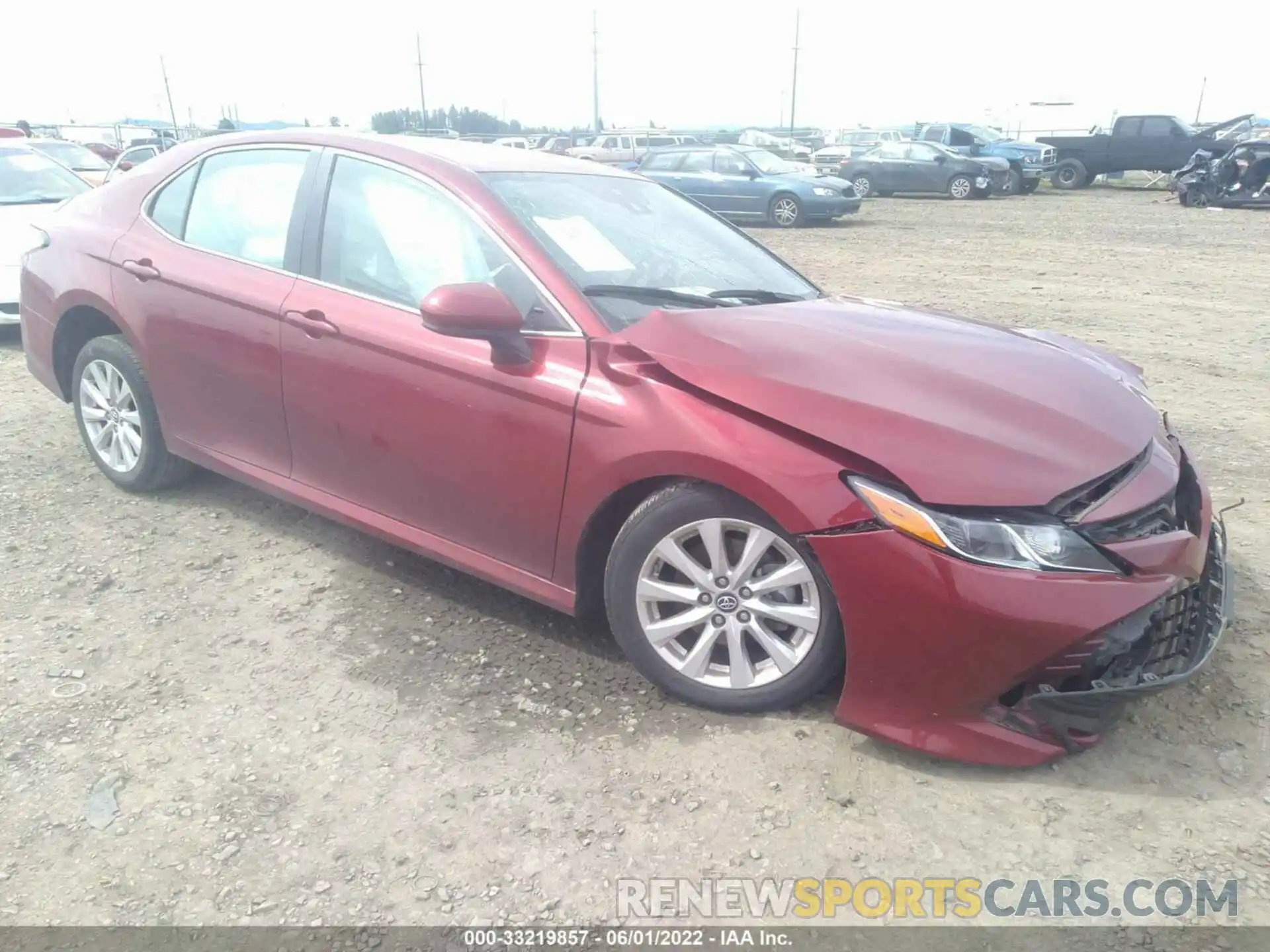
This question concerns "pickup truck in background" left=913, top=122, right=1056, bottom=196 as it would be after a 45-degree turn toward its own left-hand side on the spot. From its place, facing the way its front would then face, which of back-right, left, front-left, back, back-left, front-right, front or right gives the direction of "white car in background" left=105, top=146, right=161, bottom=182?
back-right

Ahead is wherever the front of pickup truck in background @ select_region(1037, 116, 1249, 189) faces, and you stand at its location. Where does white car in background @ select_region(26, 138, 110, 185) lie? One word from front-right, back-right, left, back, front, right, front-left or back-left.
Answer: back-right

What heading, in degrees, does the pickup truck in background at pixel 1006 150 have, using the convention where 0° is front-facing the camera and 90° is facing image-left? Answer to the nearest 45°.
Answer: approximately 315°

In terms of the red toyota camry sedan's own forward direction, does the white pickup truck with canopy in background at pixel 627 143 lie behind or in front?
behind

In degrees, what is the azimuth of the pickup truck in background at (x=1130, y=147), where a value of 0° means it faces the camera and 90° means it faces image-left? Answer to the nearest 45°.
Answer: approximately 270°

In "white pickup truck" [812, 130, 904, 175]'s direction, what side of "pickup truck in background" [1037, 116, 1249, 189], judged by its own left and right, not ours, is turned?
back

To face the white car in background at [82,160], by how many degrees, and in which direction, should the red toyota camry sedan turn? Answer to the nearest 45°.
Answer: approximately 180°

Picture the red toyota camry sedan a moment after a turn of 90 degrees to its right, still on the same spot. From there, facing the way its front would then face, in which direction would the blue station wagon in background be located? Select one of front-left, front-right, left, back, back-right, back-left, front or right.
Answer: back-right

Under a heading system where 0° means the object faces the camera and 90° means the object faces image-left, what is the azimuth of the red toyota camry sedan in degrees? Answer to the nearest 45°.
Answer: approximately 315°

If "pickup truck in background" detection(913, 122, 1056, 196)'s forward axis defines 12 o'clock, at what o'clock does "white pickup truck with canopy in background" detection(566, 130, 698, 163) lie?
The white pickup truck with canopy in background is roughly at 5 o'clock from the pickup truck in background.

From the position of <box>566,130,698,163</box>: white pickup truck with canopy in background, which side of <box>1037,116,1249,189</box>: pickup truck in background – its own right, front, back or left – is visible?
back

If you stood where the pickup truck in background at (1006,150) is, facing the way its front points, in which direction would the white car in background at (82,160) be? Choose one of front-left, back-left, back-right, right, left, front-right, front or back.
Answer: right
